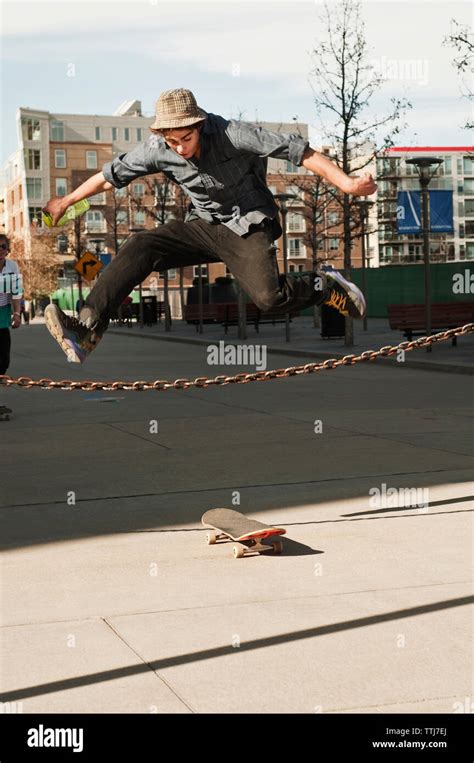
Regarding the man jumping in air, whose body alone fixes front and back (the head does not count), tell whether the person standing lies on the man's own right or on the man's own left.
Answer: on the man's own right

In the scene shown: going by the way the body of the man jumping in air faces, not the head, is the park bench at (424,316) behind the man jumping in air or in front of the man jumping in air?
behind

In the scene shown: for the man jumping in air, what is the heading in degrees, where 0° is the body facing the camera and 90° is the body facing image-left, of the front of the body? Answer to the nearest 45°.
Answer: approximately 45°

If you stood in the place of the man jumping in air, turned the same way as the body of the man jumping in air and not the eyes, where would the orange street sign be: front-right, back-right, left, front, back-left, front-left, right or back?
back-right
